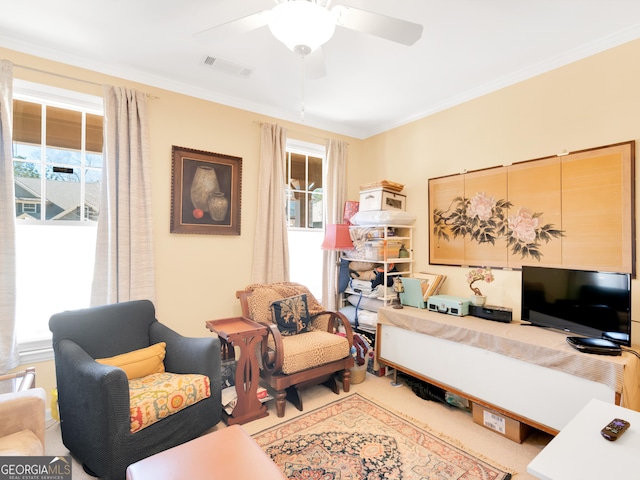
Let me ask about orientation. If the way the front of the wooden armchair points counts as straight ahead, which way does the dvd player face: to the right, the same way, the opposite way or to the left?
to the right

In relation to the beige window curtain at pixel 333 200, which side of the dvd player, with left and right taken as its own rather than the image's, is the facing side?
right

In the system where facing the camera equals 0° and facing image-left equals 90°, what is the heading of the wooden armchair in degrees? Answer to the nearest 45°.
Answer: approximately 315°

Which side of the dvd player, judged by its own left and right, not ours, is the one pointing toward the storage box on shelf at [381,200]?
right

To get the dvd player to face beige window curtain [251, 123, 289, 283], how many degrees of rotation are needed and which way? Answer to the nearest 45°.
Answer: approximately 90° to its right

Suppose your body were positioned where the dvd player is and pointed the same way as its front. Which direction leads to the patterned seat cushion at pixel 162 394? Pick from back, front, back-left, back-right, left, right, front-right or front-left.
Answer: front-right

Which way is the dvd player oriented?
toward the camera

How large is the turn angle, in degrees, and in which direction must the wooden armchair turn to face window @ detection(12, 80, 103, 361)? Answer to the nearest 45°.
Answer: approximately 135° to its right

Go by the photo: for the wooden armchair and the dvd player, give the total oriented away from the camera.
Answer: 0

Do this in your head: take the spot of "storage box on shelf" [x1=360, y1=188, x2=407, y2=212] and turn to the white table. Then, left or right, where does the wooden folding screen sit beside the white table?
left

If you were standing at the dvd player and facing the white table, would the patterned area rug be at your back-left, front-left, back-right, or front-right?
front-right

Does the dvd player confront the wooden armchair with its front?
no

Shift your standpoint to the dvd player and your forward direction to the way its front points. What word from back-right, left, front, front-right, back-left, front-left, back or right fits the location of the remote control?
front

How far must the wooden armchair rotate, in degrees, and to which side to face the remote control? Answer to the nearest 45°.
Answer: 0° — it already faces it

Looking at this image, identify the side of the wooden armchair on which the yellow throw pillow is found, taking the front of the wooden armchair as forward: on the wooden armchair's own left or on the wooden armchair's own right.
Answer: on the wooden armchair's own right
